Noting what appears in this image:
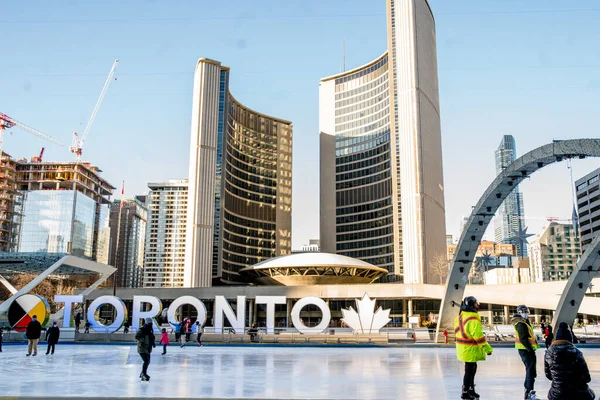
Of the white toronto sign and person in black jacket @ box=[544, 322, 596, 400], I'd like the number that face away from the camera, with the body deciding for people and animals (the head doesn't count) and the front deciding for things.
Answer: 1

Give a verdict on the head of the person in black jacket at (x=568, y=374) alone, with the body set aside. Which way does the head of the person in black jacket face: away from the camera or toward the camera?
away from the camera

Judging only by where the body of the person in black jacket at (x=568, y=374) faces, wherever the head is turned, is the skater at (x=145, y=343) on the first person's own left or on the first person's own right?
on the first person's own left

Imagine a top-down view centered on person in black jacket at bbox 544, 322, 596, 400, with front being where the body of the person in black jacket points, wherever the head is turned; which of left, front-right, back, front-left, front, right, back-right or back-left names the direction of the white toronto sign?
front-left

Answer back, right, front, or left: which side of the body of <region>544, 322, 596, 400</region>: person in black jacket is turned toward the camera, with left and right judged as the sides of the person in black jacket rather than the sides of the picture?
back

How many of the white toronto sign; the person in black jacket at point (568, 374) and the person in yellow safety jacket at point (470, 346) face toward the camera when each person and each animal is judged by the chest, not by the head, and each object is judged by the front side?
1
